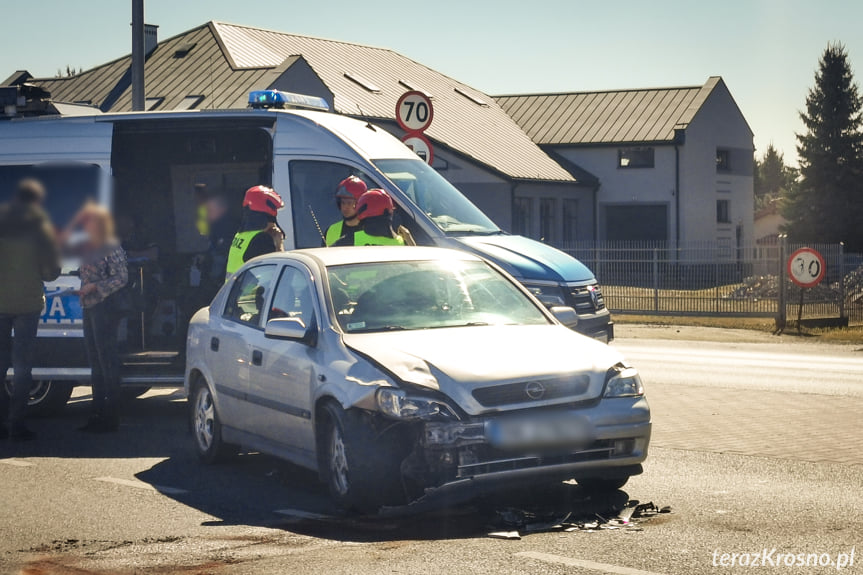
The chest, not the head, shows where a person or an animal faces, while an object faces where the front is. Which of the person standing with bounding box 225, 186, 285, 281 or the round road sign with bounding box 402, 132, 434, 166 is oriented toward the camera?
the round road sign

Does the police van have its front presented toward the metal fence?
no

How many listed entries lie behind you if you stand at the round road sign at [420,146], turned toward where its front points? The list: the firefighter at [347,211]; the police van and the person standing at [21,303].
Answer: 0

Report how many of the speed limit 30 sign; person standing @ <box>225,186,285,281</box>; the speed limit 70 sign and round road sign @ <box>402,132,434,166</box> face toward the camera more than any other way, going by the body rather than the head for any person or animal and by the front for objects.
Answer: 3

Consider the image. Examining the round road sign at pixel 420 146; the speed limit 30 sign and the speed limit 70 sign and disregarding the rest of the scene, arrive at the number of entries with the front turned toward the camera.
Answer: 3

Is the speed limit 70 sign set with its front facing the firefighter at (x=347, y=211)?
yes

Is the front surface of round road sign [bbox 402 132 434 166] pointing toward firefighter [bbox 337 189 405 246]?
yes

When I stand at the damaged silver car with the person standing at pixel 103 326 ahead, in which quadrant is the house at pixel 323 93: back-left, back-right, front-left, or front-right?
front-right

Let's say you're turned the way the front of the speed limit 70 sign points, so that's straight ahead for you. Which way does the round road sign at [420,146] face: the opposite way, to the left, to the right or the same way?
the same way

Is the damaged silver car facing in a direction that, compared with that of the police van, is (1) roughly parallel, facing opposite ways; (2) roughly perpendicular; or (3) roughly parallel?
roughly parallel

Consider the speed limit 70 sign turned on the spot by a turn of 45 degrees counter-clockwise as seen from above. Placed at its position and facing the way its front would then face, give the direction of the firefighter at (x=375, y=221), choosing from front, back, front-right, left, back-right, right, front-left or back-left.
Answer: front-right

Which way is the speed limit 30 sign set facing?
toward the camera

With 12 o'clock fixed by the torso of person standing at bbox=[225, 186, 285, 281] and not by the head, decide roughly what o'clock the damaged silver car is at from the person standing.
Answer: The damaged silver car is roughly at 4 o'clock from the person standing.

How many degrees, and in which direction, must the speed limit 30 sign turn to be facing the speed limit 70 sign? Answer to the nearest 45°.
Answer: approximately 45° to its right

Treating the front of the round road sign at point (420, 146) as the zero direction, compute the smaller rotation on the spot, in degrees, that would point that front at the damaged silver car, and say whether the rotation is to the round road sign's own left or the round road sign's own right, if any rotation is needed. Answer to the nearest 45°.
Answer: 0° — it already faces it

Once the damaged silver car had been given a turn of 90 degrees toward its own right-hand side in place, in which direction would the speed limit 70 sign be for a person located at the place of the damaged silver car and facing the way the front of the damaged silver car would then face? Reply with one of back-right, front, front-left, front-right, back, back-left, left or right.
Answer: back-right

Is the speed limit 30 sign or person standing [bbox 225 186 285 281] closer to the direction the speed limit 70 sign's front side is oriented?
the person standing

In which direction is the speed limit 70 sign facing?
toward the camera
